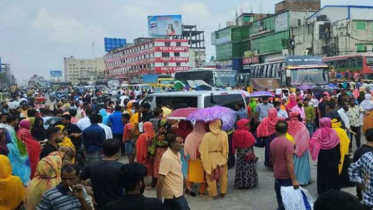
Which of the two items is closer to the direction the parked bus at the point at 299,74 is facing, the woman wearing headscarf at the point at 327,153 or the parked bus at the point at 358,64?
the woman wearing headscarf

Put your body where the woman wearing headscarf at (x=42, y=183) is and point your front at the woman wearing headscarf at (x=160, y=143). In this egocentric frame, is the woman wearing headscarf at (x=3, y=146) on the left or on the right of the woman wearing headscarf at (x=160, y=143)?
left

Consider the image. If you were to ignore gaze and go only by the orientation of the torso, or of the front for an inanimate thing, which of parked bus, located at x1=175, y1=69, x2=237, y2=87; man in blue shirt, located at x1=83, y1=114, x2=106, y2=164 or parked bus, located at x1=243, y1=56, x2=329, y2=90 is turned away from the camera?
the man in blue shirt

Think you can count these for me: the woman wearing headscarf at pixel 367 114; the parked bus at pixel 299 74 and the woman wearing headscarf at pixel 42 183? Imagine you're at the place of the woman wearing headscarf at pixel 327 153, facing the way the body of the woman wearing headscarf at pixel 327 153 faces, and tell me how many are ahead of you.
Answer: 2

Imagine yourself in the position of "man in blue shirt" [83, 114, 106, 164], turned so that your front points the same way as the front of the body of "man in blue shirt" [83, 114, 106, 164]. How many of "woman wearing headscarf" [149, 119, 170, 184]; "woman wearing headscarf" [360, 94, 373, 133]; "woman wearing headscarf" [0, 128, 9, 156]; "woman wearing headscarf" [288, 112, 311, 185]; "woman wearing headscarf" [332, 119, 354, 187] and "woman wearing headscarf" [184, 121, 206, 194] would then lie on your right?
5

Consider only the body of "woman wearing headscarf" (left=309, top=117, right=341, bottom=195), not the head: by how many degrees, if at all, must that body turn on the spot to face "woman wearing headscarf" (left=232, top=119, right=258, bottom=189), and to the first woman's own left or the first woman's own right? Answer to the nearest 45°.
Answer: approximately 90° to the first woman's own left

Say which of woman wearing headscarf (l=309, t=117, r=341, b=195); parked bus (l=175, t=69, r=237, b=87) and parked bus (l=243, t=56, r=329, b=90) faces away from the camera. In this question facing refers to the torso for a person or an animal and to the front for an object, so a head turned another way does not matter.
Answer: the woman wearing headscarf

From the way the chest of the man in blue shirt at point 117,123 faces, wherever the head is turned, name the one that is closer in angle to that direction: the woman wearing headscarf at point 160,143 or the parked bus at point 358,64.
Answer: the parked bus

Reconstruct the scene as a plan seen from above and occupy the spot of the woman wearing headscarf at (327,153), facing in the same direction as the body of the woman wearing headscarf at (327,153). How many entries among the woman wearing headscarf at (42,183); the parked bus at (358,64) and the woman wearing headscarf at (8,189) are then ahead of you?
1

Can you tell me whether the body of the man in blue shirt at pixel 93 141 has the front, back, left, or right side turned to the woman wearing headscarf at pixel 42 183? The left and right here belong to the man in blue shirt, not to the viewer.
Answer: back

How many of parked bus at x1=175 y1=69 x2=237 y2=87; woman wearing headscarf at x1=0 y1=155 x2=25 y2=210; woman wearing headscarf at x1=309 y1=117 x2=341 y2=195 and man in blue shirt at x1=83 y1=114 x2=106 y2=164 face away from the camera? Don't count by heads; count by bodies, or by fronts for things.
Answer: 3

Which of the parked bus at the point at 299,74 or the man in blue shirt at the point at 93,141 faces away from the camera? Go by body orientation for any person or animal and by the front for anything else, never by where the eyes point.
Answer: the man in blue shirt

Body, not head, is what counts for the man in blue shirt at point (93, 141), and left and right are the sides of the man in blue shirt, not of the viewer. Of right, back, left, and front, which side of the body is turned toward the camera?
back

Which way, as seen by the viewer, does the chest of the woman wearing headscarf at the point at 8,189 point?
away from the camera

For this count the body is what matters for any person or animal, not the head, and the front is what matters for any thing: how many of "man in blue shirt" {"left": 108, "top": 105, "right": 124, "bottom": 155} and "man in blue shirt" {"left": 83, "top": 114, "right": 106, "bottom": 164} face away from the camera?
2

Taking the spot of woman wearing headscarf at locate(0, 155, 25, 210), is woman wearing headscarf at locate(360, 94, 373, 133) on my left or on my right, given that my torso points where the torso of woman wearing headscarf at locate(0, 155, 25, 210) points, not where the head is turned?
on my right
